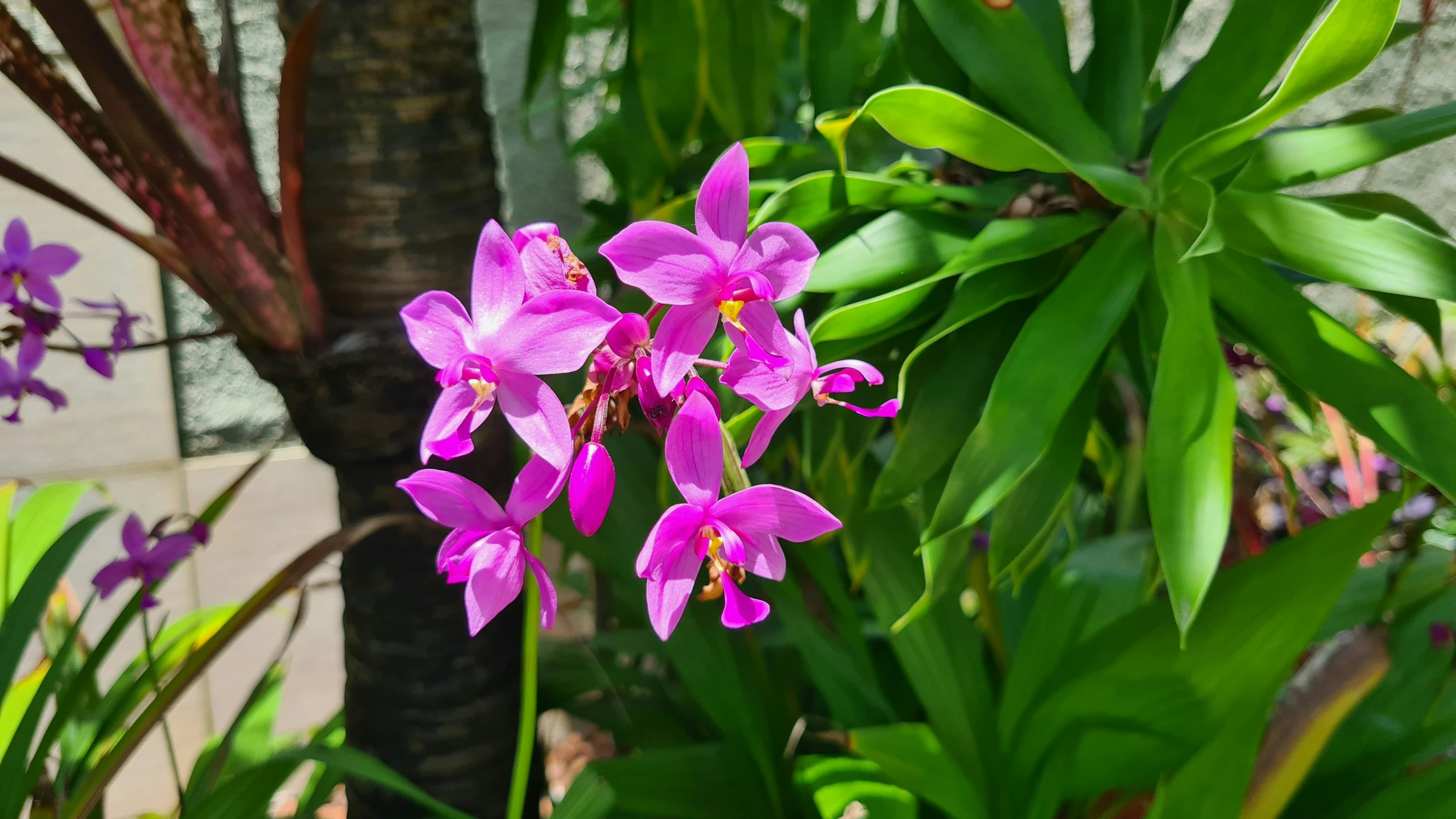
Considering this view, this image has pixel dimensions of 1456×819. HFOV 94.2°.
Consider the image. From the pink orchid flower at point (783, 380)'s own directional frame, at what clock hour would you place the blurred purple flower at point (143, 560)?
The blurred purple flower is roughly at 7 o'clock from the pink orchid flower.

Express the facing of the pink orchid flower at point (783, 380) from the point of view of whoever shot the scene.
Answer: facing to the right of the viewer

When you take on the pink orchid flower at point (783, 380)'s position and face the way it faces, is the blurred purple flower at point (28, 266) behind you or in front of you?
behind
